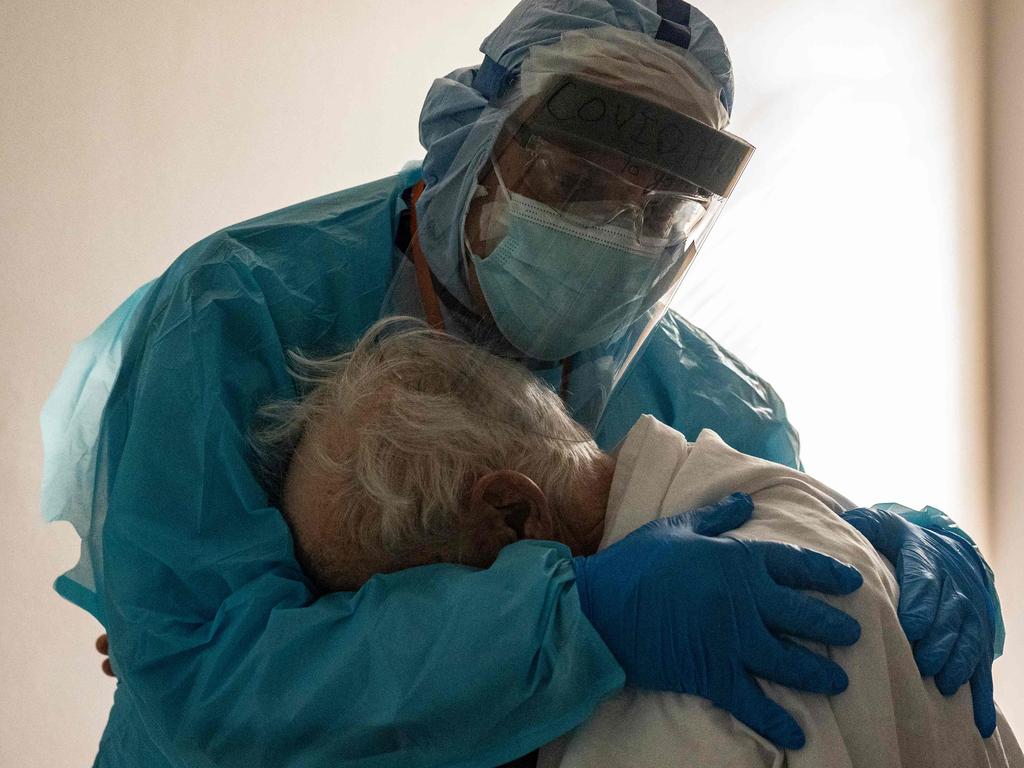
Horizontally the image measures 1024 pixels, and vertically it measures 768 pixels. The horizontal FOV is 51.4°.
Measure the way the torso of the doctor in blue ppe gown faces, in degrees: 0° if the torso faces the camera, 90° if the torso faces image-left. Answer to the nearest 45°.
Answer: approximately 315°

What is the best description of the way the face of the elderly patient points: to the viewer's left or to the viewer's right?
to the viewer's left

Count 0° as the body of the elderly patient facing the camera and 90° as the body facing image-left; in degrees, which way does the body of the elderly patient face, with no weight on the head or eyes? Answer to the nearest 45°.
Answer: approximately 90°
